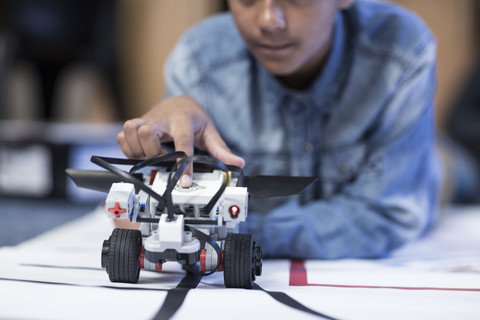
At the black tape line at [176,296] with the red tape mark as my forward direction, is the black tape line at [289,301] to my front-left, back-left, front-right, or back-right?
front-right

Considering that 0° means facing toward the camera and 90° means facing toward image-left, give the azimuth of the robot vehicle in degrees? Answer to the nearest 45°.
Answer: approximately 0°

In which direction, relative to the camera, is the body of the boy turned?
toward the camera

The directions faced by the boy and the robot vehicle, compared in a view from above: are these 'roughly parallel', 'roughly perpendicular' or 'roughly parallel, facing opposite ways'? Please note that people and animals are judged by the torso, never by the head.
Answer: roughly parallel

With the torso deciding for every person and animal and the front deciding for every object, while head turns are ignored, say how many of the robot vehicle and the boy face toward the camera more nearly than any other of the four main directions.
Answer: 2
